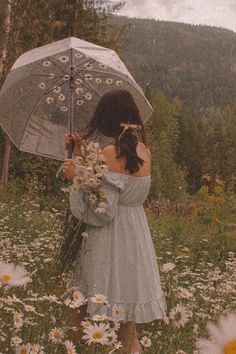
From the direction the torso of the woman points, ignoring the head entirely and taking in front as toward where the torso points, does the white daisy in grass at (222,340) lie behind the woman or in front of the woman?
behind

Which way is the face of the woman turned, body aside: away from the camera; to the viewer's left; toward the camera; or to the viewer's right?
away from the camera

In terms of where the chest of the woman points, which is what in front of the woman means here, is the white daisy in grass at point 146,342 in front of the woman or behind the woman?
behind

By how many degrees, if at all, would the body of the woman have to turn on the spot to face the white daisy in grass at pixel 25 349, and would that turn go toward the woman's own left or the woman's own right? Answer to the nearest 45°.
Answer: approximately 135° to the woman's own left

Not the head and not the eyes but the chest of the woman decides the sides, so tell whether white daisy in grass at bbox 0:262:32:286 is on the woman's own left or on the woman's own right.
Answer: on the woman's own left

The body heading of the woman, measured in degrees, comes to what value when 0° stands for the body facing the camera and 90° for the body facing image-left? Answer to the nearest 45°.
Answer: approximately 135°
